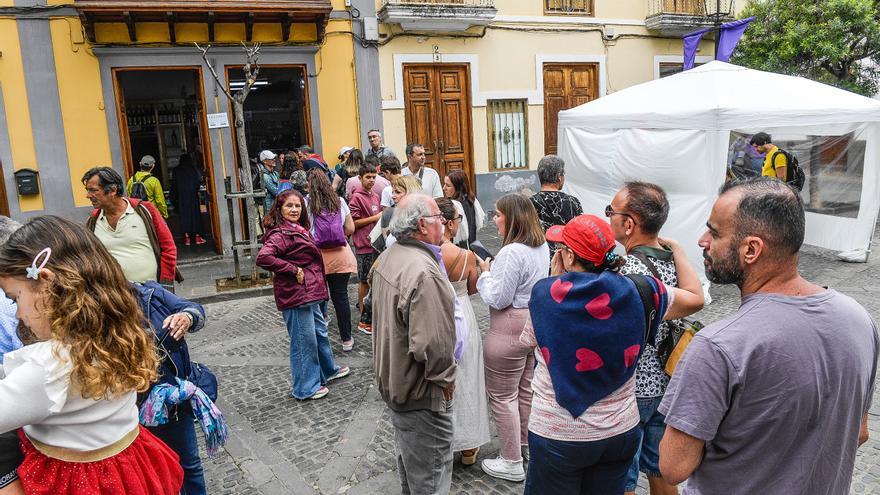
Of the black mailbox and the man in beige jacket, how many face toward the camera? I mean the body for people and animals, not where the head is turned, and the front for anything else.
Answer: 1

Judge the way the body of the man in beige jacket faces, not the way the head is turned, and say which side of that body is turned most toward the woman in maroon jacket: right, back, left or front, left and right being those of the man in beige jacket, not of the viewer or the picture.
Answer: left

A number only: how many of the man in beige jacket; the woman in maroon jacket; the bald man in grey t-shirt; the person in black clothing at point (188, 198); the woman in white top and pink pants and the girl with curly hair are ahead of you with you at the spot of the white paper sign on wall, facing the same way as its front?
5

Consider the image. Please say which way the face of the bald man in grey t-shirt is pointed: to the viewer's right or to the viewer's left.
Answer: to the viewer's left

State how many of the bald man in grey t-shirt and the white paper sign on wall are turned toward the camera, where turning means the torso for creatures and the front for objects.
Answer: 1

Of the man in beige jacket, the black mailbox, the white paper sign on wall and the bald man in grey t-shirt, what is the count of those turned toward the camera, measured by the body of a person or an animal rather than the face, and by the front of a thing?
2

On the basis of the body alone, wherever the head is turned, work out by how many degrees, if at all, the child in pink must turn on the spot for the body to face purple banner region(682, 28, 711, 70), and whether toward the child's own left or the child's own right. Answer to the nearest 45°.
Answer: approximately 90° to the child's own left

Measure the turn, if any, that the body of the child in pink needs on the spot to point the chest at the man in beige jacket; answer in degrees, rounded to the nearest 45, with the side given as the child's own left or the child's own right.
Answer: approximately 45° to the child's own right

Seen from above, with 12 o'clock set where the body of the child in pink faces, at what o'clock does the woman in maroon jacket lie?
The woman in maroon jacket is roughly at 2 o'clock from the child in pink.
